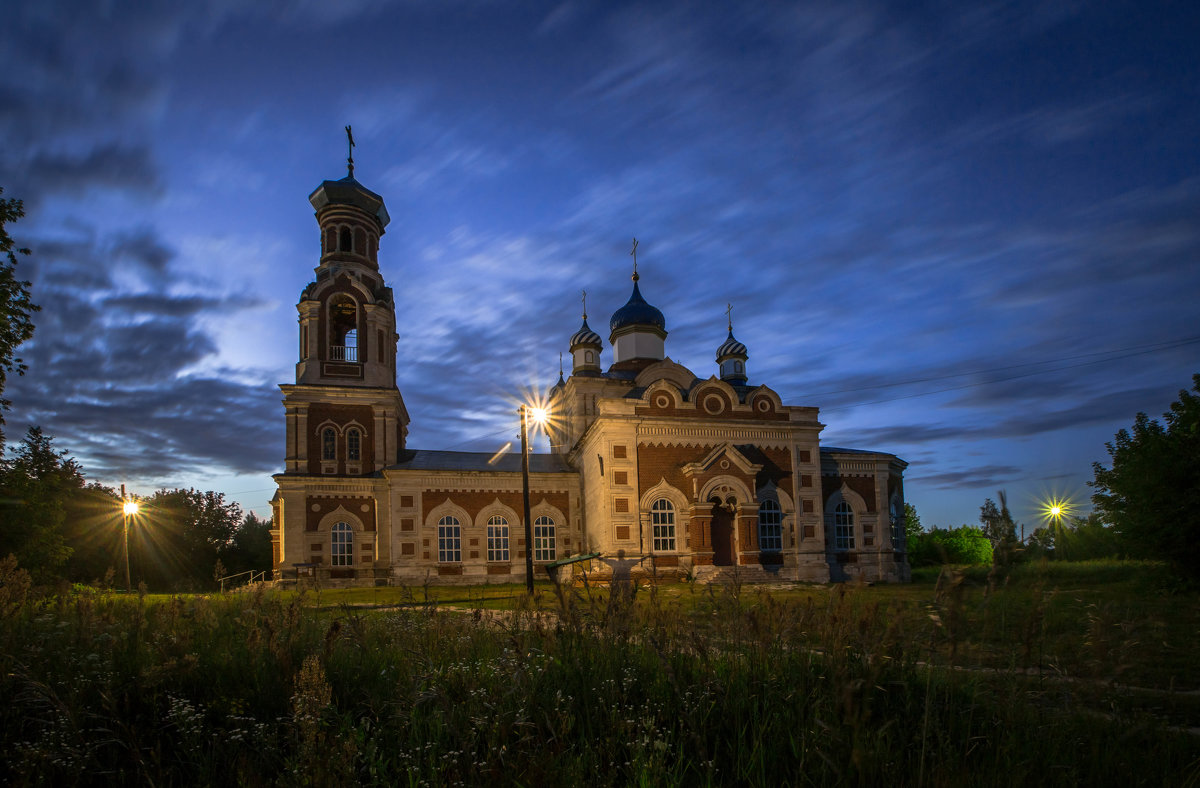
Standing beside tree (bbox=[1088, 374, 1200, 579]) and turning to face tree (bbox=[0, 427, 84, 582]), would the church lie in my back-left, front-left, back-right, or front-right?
front-right

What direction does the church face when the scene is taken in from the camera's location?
facing to the left of the viewer

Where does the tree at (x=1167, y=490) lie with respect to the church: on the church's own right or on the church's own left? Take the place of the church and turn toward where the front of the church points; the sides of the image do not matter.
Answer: on the church's own left

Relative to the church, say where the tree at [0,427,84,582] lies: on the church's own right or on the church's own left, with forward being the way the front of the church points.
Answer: on the church's own right
